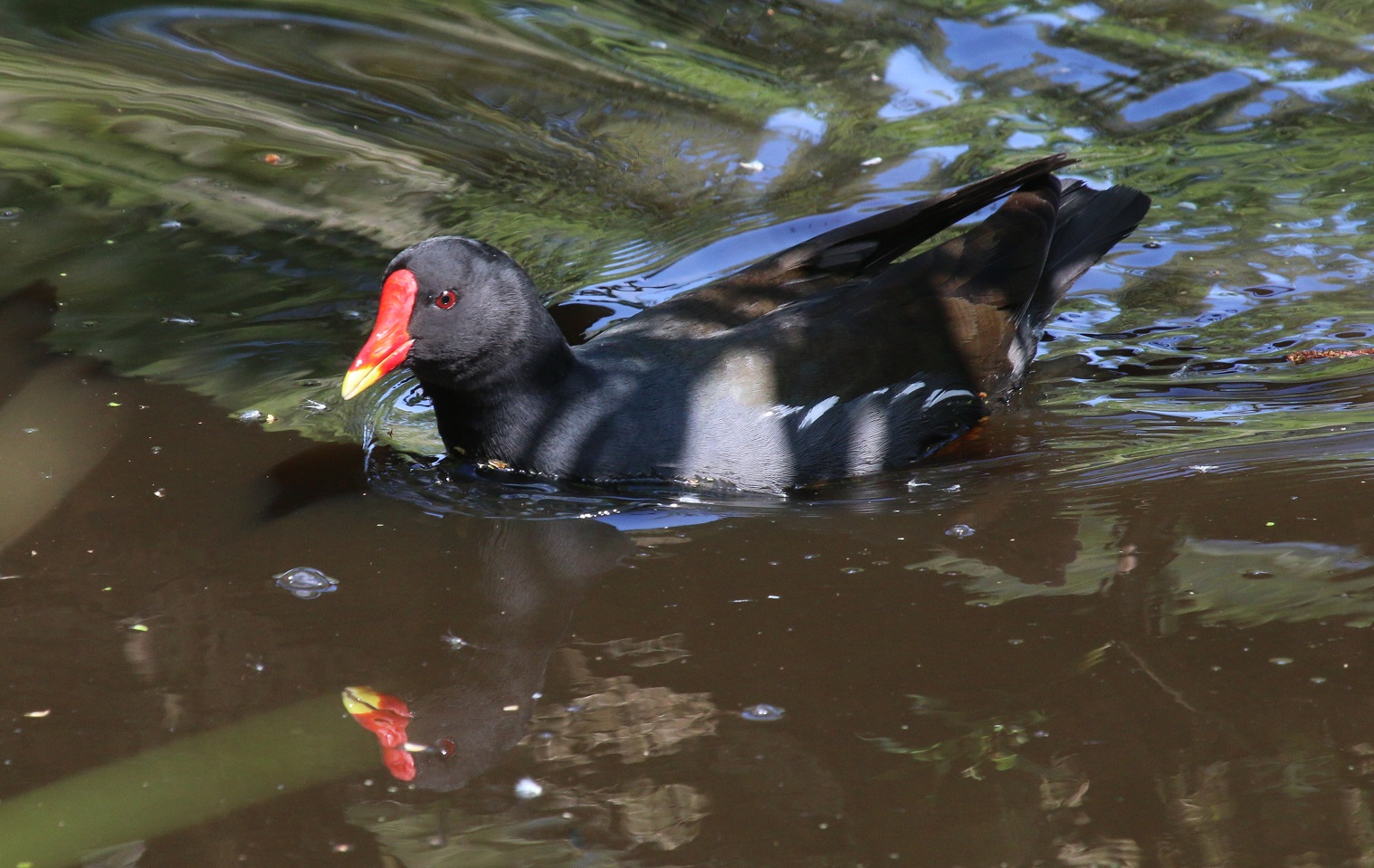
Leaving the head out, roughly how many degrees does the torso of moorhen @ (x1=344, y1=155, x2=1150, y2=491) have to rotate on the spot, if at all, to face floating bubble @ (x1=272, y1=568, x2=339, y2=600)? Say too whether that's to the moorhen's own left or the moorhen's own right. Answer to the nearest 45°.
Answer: approximately 45° to the moorhen's own left

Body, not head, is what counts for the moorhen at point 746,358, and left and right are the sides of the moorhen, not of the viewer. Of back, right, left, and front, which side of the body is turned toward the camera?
left

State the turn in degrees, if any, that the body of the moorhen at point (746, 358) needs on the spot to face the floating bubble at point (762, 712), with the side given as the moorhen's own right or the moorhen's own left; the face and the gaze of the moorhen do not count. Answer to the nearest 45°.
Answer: approximately 90° to the moorhen's own left
